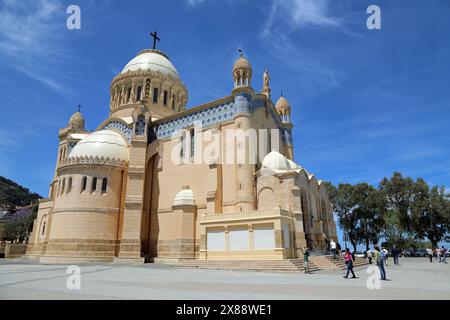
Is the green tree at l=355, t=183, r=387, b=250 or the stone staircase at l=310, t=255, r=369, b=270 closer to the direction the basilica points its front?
the stone staircase

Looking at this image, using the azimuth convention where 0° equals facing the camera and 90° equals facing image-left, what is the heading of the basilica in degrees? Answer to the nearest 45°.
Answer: approximately 315°

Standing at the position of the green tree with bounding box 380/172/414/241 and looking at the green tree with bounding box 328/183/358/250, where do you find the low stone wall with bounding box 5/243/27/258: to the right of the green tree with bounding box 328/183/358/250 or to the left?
left

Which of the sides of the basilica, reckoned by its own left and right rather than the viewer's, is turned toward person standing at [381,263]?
front

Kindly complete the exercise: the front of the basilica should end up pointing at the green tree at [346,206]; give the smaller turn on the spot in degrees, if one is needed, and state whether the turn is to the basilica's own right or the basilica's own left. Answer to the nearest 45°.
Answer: approximately 90° to the basilica's own left

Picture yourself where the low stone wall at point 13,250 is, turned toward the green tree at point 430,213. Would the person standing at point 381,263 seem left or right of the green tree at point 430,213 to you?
right

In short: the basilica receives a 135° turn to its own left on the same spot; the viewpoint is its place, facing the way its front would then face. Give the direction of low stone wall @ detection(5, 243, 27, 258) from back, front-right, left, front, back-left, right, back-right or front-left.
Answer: front-left

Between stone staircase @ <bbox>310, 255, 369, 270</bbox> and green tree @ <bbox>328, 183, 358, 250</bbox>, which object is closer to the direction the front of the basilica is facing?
the stone staircase

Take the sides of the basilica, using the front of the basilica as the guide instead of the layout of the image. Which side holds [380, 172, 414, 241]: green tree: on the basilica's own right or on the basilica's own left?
on the basilica's own left

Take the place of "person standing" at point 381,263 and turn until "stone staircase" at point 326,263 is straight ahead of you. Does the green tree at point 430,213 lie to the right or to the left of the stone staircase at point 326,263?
right

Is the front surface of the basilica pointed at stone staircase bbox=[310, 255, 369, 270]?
yes
